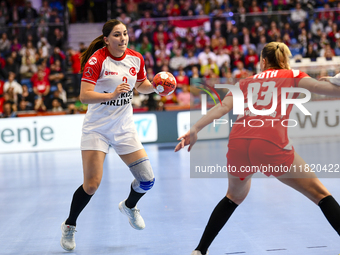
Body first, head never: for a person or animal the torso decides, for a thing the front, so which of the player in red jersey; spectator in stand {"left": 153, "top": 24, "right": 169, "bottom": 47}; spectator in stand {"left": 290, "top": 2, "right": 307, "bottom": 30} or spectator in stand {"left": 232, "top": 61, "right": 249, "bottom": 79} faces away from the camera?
the player in red jersey

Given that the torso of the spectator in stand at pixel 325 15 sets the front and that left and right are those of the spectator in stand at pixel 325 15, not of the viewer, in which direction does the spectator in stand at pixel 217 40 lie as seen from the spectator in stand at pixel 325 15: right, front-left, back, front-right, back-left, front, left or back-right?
right

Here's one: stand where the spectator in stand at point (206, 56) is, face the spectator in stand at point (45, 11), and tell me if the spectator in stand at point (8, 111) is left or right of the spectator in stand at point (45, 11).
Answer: left

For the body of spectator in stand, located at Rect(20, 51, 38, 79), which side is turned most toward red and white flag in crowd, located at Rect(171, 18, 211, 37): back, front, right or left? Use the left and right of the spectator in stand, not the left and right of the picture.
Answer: left

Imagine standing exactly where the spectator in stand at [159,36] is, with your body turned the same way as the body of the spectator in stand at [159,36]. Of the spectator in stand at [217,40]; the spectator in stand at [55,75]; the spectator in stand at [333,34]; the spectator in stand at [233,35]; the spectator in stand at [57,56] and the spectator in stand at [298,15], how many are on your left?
4

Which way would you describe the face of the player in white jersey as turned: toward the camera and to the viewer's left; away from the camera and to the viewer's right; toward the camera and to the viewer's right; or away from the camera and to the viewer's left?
toward the camera and to the viewer's right

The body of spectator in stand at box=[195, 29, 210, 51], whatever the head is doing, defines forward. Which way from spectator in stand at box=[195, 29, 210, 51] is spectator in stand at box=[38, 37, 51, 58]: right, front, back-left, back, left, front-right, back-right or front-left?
right

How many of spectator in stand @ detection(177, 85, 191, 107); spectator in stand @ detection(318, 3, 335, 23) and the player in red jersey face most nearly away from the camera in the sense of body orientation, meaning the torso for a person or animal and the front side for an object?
1

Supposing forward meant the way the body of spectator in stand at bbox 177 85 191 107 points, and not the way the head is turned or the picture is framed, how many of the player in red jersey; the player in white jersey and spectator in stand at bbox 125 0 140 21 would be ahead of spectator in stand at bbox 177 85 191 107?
2

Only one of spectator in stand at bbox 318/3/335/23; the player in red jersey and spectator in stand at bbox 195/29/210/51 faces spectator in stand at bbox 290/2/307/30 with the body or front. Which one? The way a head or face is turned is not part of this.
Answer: the player in red jersey

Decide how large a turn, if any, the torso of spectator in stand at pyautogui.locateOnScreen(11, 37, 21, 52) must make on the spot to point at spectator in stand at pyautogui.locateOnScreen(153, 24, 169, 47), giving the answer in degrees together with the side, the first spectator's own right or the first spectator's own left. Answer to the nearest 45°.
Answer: approximately 90° to the first spectator's own left

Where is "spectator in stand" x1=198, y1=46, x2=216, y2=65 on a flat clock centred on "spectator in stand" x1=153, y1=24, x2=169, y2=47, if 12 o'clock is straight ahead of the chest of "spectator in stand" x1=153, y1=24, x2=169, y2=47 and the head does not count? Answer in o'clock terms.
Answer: "spectator in stand" x1=198, y1=46, x2=216, y2=65 is roughly at 10 o'clock from "spectator in stand" x1=153, y1=24, x2=169, y2=47.
